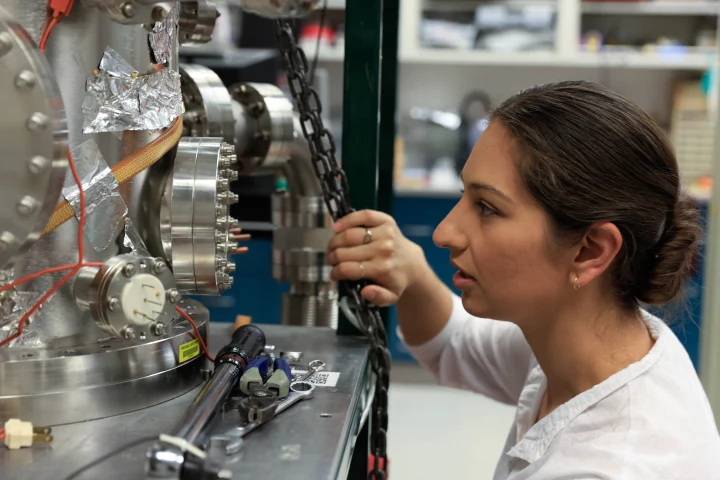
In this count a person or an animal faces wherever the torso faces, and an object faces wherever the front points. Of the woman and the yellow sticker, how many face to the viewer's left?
1

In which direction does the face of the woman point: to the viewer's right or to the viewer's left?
to the viewer's left

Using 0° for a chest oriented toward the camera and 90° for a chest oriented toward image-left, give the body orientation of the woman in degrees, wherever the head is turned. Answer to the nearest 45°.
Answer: approximately 90°

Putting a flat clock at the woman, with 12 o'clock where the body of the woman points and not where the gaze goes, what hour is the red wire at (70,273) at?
The red wire is roughly at 11 o'clock from the woman.

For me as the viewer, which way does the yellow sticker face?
facing the viewer and to the right of the viewer

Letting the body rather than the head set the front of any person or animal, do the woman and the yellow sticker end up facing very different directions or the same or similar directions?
very different directions
